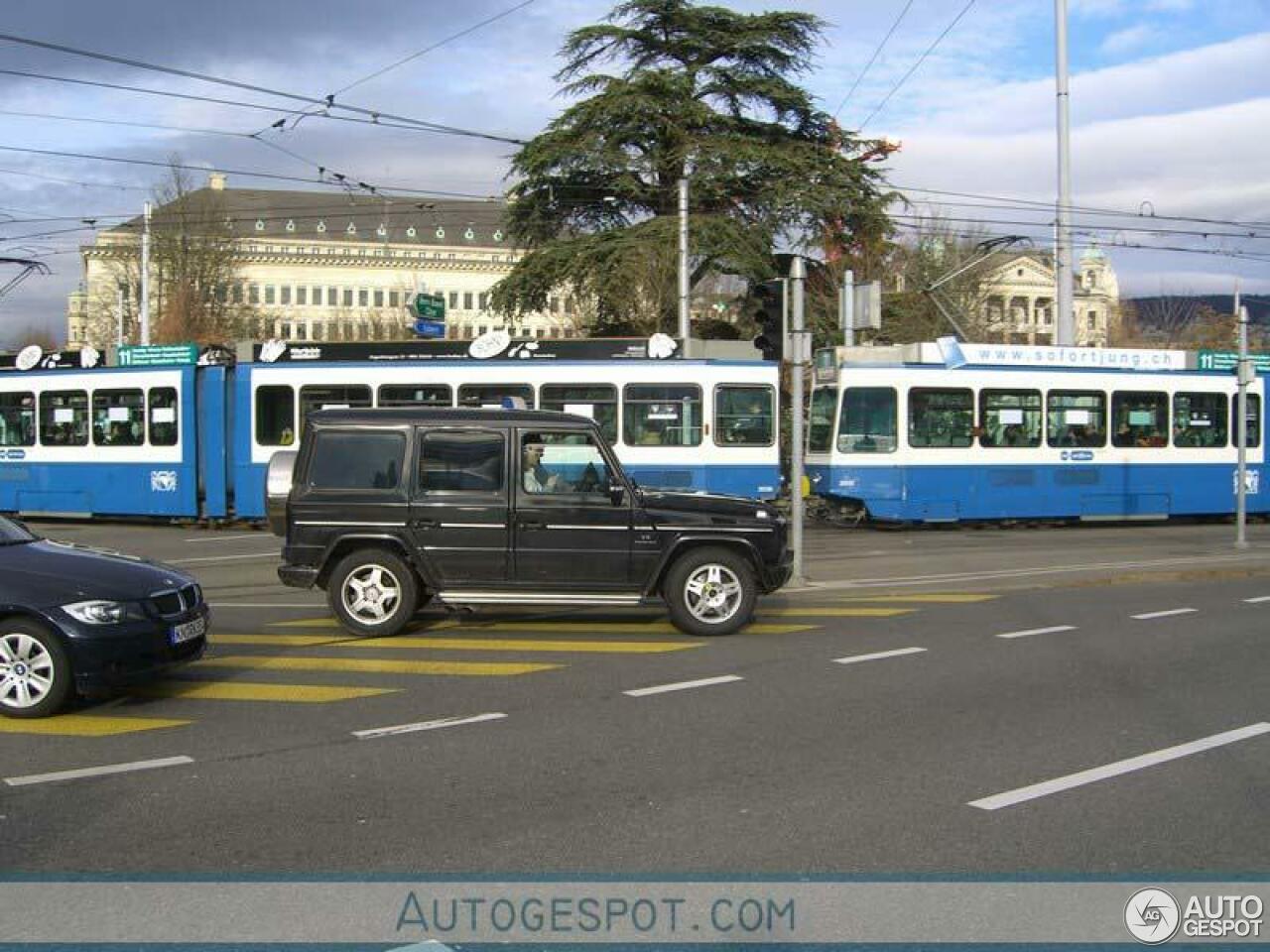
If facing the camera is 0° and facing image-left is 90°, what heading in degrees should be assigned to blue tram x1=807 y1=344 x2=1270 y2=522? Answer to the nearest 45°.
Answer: approximately 90°

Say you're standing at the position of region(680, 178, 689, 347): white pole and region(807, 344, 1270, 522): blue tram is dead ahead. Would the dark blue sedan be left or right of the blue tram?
right

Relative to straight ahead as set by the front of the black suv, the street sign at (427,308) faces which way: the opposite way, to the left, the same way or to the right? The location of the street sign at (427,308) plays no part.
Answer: to the right

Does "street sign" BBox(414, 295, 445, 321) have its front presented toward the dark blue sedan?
yes

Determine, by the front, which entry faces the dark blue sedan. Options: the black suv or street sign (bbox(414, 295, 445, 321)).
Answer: the street sign

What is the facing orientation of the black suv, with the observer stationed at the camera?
facing to the right of the viewer
